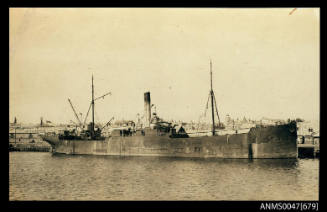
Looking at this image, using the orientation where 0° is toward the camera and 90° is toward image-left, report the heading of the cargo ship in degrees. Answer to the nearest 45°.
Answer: approximately 270°
